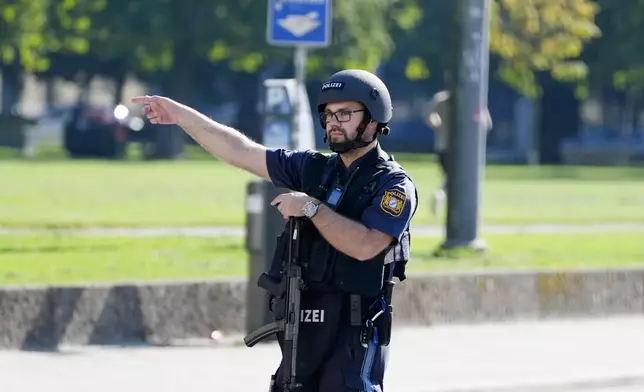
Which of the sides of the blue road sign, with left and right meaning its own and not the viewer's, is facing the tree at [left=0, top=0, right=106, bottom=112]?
back

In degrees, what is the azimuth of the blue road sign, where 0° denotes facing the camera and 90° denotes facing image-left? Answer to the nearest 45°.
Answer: approximately 0°

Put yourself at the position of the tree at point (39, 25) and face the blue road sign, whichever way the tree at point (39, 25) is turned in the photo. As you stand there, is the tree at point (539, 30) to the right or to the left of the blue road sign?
left

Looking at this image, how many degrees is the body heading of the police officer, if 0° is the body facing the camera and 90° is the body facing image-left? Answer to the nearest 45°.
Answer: approximately 45°

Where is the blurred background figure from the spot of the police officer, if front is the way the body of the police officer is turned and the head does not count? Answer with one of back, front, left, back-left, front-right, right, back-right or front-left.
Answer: back-right

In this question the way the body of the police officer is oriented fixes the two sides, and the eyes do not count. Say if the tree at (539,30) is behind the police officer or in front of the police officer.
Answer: behind

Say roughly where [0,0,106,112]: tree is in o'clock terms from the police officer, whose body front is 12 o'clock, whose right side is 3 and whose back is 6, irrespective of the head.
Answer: The tree is roughly at 4 o'clock from the police officer.

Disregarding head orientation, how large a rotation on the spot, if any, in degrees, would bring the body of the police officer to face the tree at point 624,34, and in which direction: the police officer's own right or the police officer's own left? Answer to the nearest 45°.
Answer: approximately 135° to the police officer's own right
